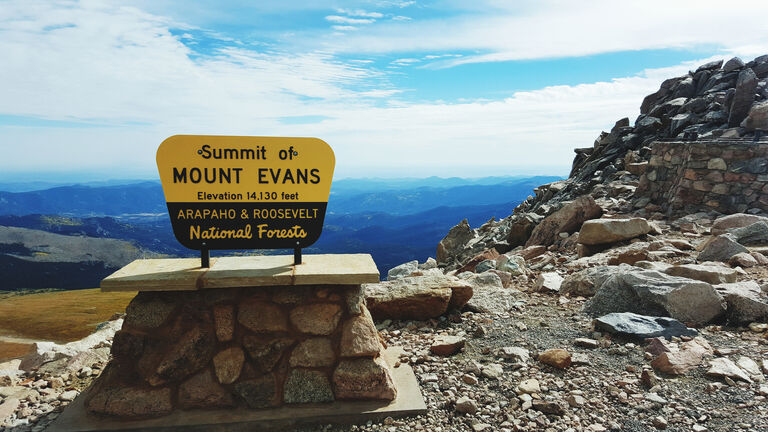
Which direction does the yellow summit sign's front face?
toward the camera

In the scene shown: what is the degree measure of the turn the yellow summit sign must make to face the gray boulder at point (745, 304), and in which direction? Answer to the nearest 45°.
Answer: approximately 90° to its left

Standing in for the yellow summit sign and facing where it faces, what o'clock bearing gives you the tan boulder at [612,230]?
The tan boulder is roughly at 8 o'clock from the yellow summit sign.

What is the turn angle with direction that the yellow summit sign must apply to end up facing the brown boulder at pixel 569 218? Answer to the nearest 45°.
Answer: approximately 135° to its left

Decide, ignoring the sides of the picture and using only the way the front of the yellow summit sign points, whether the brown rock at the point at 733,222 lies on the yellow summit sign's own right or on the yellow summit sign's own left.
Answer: on the yellow summit sign's own left

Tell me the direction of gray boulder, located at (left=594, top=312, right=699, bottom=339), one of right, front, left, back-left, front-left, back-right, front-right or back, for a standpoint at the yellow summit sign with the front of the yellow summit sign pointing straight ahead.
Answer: left

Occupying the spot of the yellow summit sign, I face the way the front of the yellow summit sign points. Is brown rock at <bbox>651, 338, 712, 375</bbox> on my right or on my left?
on my left

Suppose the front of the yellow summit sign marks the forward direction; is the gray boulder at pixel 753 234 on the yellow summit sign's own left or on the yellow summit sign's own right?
on the yellow summit sign's own left
